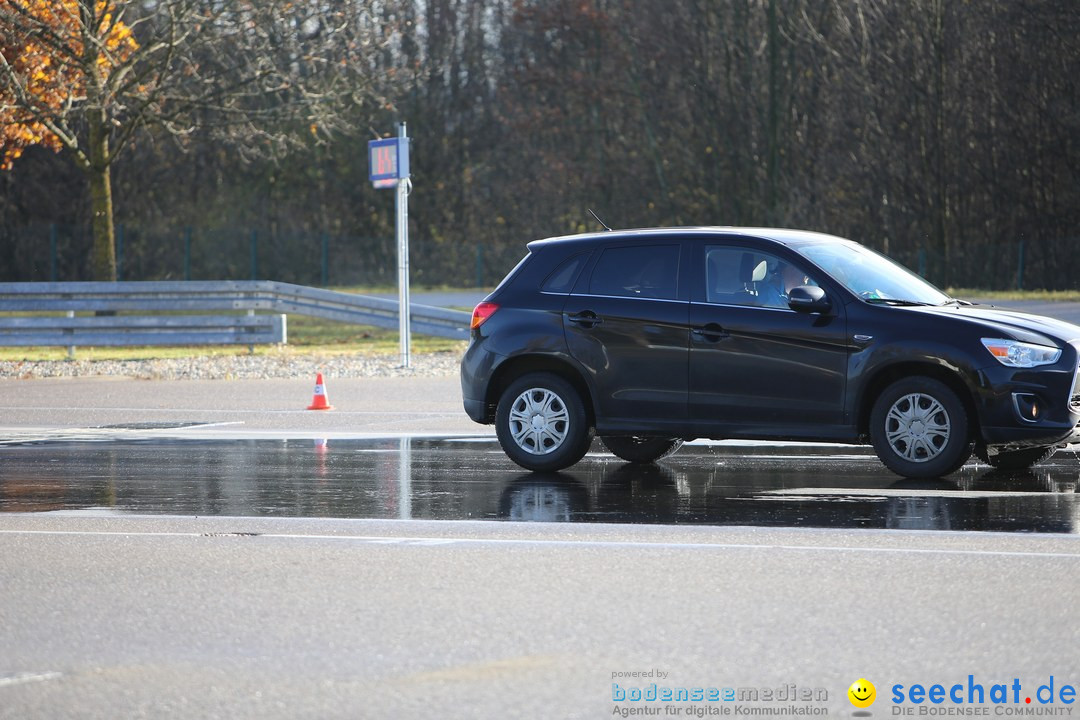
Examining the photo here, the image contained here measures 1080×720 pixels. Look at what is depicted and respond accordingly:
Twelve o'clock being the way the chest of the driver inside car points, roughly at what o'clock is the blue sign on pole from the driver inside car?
The blue sign on pole is roughly at 8 o'clock from the driver inside car.

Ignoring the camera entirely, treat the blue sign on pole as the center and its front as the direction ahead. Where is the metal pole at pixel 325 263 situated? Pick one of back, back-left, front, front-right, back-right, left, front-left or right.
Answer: back-right

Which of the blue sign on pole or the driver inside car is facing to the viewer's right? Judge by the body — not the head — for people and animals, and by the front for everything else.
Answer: the driver inside car

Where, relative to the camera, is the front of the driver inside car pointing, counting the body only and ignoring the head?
to the viewer's right

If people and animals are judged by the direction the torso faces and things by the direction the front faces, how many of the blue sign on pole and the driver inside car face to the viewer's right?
1

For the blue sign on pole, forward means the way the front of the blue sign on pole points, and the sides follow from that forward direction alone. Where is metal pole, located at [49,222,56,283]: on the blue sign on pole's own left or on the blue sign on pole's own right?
on the blue sign on pole's own right

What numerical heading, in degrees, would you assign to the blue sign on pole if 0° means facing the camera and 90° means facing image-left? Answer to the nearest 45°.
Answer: approximately 45°

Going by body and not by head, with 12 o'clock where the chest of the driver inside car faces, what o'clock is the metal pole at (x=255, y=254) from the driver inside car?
The metal pole is roughly at 8 o'clock from the driver inside car.

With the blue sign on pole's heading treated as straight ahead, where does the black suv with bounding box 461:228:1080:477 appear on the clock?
The black suv is roughly at 10 o'clock from the blue sign on pole.
